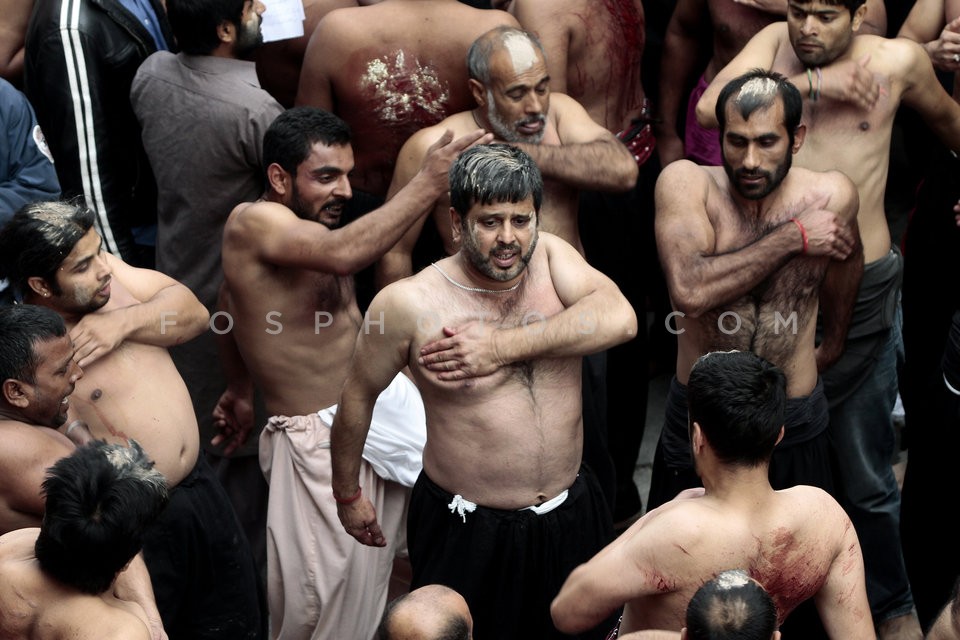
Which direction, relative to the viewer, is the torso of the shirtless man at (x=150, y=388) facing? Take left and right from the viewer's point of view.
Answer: facing the viewer and to the right of the viewer

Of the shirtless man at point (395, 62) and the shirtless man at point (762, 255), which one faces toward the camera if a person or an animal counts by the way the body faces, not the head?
the shirtless man at point (762, 255)

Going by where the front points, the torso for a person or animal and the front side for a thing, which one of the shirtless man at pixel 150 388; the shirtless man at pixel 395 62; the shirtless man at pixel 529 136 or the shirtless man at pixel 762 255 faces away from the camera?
the shirtless man at pixel 395 62

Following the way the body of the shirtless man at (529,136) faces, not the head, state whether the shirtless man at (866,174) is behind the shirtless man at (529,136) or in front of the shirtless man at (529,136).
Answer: in front

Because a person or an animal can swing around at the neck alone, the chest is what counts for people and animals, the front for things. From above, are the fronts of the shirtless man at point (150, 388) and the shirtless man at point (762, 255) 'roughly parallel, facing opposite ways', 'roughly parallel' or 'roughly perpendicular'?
roughly perpendicular

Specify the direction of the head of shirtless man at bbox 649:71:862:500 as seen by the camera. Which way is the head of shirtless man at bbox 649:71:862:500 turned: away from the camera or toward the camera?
toward the camera

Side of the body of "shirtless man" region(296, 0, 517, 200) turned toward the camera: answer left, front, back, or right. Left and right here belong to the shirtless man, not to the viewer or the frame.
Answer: back

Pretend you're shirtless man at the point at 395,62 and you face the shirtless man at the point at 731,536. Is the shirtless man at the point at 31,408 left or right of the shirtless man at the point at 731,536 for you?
right

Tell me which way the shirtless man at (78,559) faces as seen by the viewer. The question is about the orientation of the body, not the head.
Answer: away from the camera

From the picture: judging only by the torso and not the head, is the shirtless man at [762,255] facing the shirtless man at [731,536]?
yes

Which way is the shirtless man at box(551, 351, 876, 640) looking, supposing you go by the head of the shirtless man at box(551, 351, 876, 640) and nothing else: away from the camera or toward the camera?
away from the camera

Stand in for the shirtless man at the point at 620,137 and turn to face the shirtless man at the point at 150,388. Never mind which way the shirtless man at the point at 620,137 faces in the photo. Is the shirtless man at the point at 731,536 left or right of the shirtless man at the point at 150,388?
left

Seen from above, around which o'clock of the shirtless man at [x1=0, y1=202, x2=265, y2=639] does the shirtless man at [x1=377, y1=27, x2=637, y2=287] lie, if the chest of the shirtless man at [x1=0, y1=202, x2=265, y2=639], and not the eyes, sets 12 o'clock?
the shirtless man at [x1=377, y1=27, x2=637, y2=287] is roughly at 10 o'clock from the shirtless man at [x1=0, y1=202, x2=265, y2=639].

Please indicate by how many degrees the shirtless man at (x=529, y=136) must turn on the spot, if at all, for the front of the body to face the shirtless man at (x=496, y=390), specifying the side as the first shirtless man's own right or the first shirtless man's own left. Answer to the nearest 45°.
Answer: approximately 45° to the first shirtless man's own right
